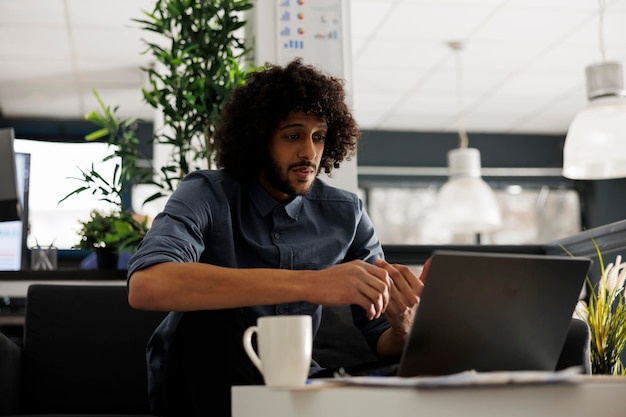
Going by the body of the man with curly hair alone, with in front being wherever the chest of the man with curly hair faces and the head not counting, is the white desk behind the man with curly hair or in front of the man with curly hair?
in front

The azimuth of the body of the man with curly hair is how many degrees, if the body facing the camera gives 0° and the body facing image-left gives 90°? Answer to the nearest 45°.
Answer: approximately 315°

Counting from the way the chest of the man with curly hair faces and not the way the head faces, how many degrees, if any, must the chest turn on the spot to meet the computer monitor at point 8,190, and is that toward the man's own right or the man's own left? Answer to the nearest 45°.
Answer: approximately 180°

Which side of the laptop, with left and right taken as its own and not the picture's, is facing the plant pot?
front

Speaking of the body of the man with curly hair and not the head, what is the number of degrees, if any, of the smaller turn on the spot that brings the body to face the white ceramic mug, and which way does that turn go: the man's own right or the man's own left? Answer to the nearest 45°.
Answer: approximately 45° to the man's own right

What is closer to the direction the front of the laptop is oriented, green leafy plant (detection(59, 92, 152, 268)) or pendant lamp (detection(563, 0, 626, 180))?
the green leafy plant

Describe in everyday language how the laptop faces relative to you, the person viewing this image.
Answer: facing away from the viewer and to the left of the viewer

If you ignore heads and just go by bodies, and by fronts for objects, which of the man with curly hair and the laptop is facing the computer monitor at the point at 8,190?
the laptop

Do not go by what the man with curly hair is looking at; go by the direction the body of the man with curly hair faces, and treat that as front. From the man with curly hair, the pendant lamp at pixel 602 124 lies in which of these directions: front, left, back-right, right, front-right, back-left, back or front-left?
left

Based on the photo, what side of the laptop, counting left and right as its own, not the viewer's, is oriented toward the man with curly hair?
front

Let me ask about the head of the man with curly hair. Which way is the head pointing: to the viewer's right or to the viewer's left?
to the viewer's right

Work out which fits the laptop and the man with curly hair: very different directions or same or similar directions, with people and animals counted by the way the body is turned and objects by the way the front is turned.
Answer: very different directions
